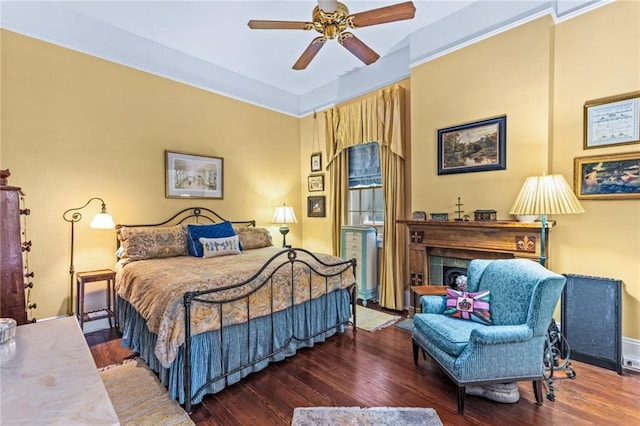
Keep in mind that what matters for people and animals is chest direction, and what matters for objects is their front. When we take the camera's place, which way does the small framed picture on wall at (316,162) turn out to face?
facing the viewer and to the left of the viewer

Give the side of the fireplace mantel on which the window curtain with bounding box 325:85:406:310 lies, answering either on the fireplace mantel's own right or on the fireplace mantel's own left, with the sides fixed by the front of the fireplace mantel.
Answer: on the fireplace mantel's own right

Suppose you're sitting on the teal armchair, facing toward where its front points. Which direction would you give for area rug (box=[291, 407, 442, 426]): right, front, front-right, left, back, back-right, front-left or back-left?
front

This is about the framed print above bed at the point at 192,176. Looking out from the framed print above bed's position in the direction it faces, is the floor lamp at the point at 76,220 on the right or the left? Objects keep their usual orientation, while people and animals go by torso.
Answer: on its right

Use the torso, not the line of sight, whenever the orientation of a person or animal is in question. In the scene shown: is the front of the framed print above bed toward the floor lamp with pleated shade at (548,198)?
yes

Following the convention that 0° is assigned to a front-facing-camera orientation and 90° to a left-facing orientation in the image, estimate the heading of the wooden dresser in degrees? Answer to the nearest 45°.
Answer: approximately 270°

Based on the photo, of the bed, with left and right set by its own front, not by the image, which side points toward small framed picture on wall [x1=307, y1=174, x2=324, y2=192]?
left

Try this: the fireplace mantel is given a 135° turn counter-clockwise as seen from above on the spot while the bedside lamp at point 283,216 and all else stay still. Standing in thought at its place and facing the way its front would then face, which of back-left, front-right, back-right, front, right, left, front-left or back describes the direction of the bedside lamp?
back

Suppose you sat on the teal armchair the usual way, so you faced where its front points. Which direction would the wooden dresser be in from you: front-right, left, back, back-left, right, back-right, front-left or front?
front

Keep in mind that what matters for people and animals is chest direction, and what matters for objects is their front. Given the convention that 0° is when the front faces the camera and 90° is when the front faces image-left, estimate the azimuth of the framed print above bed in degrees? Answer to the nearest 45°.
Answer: approximately 315°

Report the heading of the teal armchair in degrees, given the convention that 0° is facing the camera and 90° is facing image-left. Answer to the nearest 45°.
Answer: approximately 45°

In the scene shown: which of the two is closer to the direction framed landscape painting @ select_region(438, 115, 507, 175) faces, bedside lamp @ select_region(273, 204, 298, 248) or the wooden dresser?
the wooden dresser

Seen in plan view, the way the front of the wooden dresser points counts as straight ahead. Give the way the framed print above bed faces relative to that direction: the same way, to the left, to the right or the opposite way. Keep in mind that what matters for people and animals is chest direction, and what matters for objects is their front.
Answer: to the right

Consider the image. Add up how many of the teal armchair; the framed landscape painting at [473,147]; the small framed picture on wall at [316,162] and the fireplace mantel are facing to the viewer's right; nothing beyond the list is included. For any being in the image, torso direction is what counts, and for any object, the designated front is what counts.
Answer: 0

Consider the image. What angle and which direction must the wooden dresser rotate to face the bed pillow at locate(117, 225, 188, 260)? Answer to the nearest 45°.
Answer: approximately 45° to its left

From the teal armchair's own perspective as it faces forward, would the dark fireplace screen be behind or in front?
behind

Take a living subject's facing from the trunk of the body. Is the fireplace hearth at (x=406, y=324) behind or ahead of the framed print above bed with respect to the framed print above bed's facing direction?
ahead

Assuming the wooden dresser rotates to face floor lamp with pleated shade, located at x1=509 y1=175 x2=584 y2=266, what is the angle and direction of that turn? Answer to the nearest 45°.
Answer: approximately 45° to its right

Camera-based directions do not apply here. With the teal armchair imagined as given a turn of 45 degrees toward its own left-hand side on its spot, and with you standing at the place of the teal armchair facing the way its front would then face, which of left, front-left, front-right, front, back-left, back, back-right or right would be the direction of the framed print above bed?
right
